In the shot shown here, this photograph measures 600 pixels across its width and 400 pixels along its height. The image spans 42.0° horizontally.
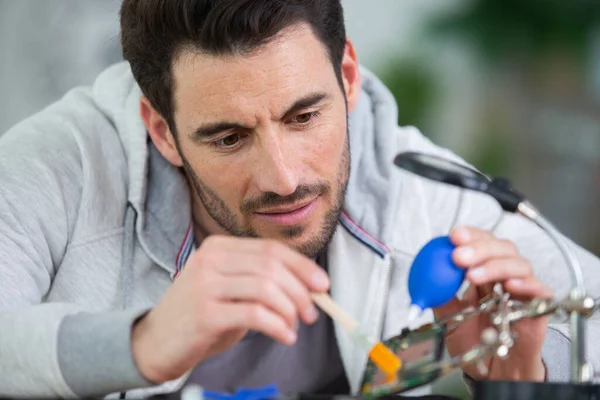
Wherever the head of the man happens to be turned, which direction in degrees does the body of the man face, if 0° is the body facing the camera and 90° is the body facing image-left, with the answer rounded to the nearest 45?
approximately 0°
